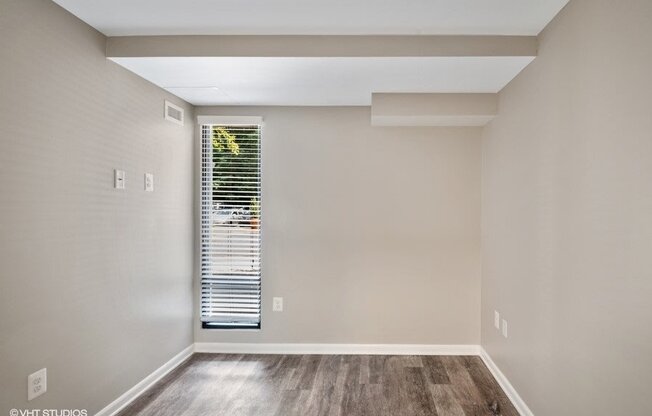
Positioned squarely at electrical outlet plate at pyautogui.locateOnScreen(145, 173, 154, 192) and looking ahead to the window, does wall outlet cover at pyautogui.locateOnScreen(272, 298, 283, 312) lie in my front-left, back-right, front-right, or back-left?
front-right

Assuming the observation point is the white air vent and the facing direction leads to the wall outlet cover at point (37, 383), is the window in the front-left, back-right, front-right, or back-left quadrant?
back-left

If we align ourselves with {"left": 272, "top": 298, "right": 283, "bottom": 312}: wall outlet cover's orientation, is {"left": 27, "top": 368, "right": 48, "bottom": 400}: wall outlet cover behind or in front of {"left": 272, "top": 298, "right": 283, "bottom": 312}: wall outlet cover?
in front

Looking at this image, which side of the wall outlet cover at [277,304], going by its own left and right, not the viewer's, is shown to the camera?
front

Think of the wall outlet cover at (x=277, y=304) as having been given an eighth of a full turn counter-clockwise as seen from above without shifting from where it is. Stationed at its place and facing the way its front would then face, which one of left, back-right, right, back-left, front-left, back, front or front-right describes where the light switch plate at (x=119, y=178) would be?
right
